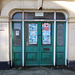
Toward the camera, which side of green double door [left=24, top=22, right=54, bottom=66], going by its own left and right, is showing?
front

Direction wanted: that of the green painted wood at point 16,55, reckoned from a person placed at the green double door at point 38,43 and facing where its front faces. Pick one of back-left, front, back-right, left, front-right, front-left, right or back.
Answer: right

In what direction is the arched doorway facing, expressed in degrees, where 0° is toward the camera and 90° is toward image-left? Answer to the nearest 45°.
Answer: approximately 0°
